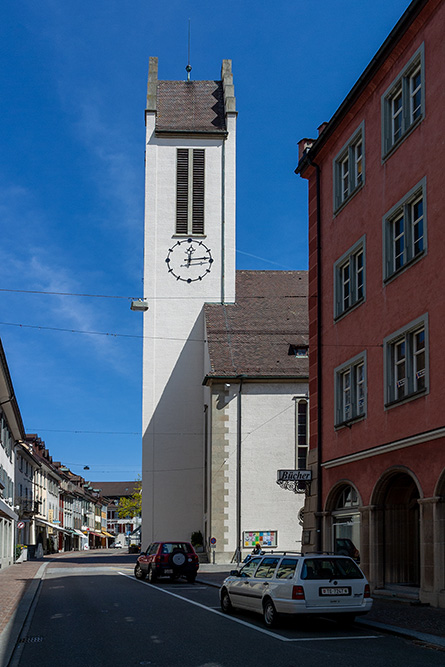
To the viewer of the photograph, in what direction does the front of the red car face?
facing away from the viewer and to the left of the viewer

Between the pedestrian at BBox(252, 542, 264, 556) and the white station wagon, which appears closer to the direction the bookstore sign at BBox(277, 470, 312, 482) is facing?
the white station wagon

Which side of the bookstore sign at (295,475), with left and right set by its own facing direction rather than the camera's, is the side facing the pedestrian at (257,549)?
back

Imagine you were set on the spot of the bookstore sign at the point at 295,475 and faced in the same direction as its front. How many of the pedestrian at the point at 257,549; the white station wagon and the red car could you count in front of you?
1

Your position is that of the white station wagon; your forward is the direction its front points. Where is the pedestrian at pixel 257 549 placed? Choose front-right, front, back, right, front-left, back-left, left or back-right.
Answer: front-right

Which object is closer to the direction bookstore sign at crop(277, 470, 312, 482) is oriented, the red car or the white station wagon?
the white station wagon

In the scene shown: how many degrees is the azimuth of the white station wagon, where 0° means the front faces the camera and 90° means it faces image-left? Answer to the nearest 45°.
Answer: approximately 135°

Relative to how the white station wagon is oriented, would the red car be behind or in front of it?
in front

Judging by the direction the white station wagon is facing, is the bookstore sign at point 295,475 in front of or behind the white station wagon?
in front

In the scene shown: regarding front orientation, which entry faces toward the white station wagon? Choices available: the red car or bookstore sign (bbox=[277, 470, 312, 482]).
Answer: the bookstore sign

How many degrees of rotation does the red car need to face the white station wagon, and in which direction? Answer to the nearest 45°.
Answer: approximately 135° to its left

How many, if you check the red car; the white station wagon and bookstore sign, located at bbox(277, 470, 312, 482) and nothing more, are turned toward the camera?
1

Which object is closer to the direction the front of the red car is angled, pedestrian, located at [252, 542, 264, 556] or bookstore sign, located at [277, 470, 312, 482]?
the pedestrian
